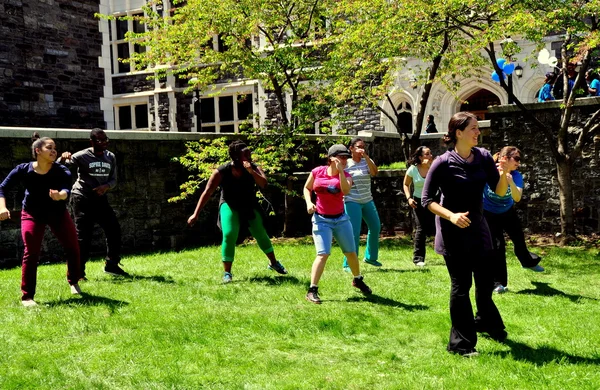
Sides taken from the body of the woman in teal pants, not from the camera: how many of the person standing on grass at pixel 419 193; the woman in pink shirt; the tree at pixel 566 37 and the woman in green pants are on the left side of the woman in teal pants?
2

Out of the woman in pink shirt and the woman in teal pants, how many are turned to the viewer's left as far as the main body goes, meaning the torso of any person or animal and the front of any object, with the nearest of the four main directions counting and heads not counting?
0

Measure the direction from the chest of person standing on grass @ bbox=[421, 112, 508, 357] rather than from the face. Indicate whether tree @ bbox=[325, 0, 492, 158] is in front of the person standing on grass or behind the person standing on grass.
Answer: behind

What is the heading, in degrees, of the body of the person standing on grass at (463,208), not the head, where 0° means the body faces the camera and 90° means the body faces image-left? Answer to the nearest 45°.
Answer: approximately 315°

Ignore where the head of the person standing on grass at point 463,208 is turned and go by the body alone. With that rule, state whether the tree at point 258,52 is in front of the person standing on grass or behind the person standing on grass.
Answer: behind
